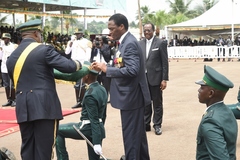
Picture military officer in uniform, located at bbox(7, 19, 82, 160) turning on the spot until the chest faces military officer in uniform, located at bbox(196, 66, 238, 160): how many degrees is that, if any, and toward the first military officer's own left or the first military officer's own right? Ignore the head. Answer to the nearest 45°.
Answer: approximately 90° to the first military officer's own right

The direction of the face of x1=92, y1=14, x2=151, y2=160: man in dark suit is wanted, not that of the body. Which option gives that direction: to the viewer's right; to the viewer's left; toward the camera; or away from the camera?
to the viewer's left

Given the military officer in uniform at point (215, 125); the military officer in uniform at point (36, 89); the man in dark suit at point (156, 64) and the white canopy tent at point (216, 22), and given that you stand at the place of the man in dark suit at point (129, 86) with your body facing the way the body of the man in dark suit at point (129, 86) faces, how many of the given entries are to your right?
2

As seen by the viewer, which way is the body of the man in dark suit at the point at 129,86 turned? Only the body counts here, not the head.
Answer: to the viewer's left

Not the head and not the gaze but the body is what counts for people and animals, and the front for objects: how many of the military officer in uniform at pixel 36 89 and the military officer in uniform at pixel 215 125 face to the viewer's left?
1

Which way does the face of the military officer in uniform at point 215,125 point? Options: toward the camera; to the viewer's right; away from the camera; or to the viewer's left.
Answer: to the viewer's left

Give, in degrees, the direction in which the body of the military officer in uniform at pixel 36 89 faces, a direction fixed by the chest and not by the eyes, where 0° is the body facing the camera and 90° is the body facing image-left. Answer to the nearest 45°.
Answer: approximately 225°

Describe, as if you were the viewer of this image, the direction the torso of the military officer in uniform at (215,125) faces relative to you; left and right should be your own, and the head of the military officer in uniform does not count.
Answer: facing to the left of the viewer

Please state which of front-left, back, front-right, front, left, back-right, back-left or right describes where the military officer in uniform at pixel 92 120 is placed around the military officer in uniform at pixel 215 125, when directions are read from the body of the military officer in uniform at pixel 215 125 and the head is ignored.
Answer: front-right

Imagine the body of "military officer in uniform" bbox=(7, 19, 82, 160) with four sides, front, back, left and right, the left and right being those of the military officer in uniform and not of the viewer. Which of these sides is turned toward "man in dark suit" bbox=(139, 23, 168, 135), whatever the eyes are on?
front

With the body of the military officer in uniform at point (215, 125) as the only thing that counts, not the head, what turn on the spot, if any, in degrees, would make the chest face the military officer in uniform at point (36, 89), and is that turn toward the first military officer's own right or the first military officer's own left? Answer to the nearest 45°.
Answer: approximately 45° to the first military officer's own right

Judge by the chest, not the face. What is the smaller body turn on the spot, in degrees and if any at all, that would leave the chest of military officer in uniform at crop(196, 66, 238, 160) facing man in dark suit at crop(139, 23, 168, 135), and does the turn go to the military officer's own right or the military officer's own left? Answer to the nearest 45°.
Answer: approximately 90° to the military officer's own right
